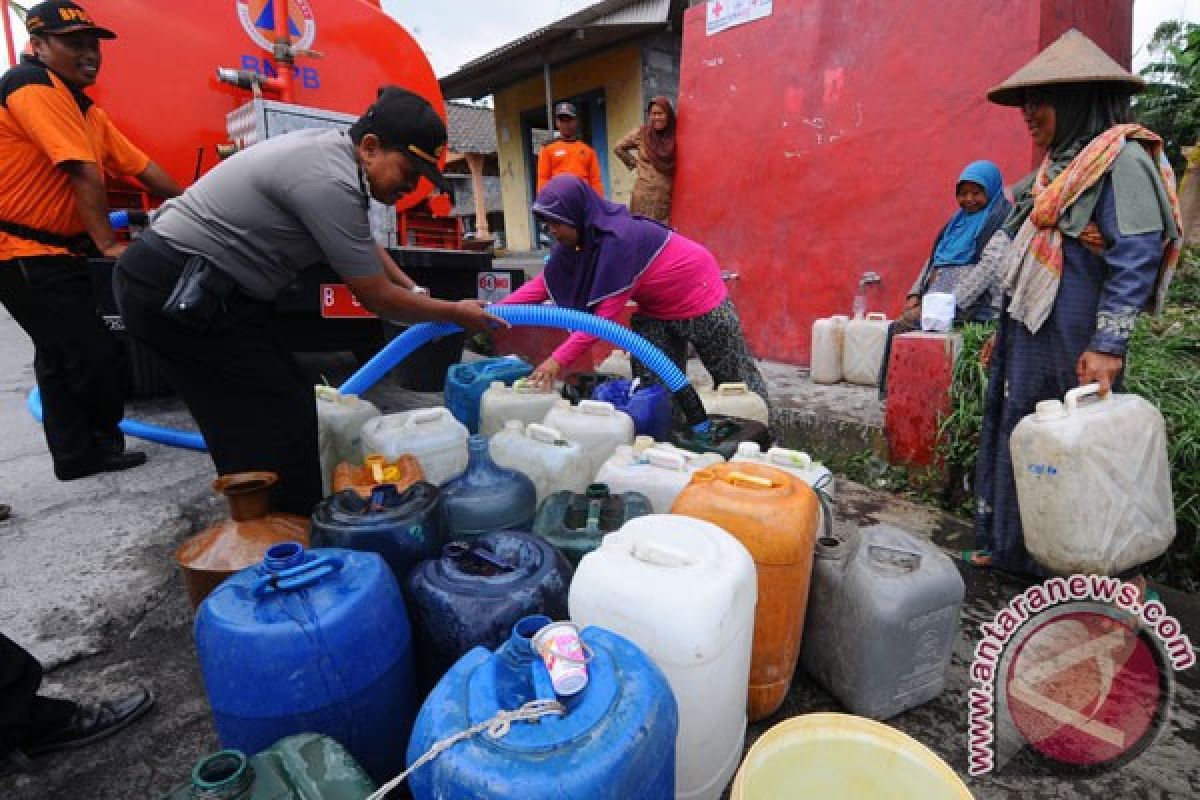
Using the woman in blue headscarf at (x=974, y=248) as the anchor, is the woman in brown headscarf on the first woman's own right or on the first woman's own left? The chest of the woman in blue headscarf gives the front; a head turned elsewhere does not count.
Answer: on the first woman's own right

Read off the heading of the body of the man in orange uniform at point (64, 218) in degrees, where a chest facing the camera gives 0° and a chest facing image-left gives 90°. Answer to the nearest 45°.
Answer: approximately 315°

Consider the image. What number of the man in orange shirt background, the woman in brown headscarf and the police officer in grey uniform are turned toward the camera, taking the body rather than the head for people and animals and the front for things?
2

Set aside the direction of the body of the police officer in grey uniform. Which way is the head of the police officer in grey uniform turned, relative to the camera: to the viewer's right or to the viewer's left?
to the viewer's right

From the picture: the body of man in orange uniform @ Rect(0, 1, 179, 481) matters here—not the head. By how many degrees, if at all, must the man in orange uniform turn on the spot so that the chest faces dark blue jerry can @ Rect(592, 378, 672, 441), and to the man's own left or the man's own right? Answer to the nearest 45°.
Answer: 0° — they already face it

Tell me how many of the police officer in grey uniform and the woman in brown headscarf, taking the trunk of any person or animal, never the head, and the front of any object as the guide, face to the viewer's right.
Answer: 1

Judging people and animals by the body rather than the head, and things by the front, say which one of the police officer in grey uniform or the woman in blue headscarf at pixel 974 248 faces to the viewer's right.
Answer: the police officer in grey uniform

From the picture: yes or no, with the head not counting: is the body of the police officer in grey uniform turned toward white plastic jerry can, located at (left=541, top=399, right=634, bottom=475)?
yes

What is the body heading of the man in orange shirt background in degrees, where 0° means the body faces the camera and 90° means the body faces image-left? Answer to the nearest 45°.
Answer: approximately 0°

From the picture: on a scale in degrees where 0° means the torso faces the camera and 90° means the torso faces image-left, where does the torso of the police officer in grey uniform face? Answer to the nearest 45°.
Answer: approximately 270°
